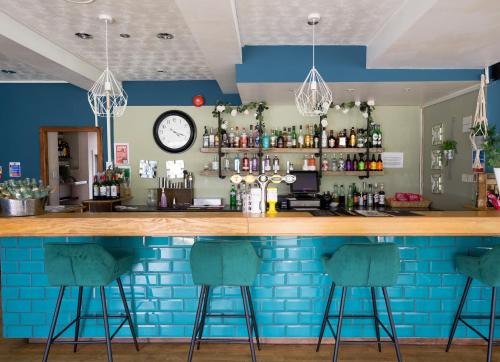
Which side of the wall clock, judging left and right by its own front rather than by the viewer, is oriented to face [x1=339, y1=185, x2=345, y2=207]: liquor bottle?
left

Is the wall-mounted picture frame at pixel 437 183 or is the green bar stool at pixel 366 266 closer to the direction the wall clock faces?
the green bar stool

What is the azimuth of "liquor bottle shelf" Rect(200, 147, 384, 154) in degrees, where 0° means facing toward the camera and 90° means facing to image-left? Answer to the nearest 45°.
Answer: approximately 0°

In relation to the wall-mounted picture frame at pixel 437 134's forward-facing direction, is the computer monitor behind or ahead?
ahead

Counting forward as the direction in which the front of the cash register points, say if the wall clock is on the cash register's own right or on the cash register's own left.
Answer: on the cash register's own right

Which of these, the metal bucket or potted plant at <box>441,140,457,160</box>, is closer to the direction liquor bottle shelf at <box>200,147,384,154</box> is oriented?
the metal bucket

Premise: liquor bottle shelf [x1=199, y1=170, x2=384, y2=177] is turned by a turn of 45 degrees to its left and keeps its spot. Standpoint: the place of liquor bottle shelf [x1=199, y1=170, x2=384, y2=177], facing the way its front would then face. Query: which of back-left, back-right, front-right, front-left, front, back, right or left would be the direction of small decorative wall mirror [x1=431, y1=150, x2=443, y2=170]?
front-left
